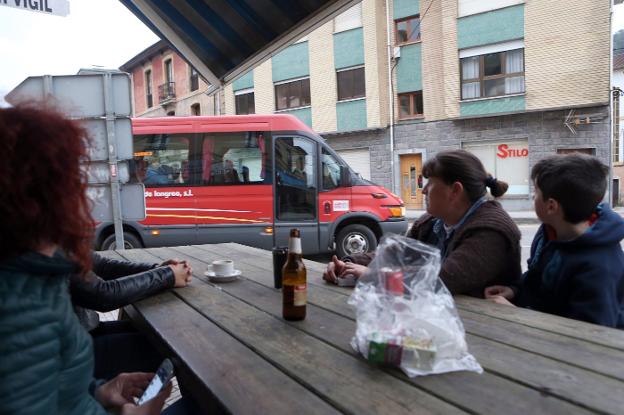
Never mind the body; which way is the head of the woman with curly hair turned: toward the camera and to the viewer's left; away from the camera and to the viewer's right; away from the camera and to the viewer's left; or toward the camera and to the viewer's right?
away from the camera and to the viewer's right

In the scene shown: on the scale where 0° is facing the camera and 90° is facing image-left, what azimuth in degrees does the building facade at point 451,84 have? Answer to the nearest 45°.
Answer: approximately 45°

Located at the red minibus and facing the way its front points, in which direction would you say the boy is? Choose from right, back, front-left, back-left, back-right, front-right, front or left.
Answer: right

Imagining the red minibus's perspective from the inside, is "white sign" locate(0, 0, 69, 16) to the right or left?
on its right

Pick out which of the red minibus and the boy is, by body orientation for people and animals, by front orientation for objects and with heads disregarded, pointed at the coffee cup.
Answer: the boy

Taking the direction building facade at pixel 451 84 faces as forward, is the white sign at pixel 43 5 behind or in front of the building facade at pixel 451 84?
in front

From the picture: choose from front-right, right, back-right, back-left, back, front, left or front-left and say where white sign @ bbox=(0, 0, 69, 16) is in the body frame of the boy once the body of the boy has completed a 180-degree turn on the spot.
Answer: back

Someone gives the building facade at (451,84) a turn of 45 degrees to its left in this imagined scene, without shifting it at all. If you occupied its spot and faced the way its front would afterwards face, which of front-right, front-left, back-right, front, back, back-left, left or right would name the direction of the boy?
front

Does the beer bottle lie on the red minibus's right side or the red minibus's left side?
on its right

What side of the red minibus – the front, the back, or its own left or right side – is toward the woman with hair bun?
right

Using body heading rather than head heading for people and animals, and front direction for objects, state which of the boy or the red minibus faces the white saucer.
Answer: the boy

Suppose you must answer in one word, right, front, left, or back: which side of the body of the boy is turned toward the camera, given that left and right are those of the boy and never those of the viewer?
left

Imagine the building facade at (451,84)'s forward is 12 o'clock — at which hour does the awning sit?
The awning is roughly at 11 o'clock from the building facade.

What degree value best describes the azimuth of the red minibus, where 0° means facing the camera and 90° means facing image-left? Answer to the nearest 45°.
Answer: approximately 270°

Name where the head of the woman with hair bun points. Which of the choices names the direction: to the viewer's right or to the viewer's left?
to the viewer's left
